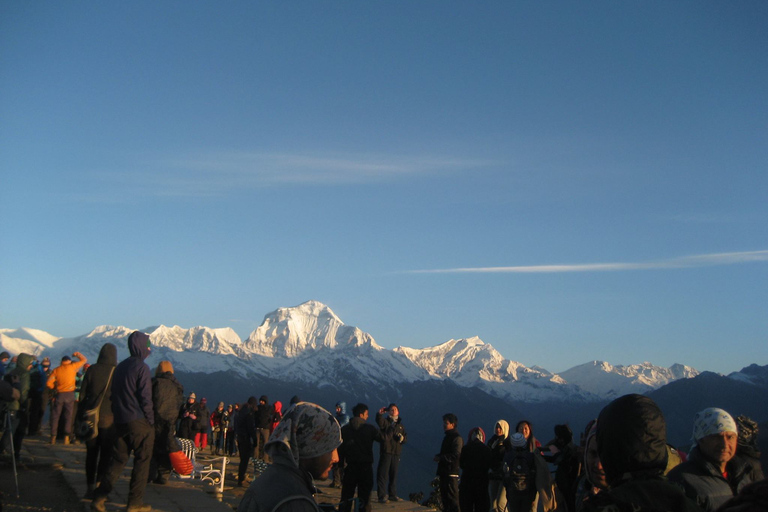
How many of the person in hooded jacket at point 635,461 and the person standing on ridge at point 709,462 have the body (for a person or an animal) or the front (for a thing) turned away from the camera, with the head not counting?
1

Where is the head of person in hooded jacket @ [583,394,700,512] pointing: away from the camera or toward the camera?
away from the camera

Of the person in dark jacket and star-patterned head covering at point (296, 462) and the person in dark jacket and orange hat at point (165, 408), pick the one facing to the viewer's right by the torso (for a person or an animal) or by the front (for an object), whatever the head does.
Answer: the person in dark jacket and star-patterned head covering at point (296, 462)

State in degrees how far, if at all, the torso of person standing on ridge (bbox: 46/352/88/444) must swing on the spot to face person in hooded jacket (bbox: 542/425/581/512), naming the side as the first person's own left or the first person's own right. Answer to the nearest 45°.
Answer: approximately 135° to the first person's own right

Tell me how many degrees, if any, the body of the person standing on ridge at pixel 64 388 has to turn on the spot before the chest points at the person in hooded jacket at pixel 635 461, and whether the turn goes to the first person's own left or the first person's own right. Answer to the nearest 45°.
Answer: approximately 180°

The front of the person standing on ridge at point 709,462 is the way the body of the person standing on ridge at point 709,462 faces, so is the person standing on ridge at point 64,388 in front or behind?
behind

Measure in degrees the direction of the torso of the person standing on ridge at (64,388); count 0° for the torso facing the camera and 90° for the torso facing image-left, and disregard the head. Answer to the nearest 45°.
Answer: approximately 180°

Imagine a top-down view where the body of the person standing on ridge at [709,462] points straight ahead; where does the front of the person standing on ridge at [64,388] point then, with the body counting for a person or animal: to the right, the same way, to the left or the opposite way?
the opposite way

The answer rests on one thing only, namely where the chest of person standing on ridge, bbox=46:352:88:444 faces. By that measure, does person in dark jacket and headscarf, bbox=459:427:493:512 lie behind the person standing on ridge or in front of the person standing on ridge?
behind

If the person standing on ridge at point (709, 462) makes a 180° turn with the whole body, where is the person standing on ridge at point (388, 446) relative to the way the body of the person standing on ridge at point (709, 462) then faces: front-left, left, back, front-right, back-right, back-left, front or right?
front

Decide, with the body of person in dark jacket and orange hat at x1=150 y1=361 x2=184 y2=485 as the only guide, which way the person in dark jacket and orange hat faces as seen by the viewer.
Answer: away from the camera
